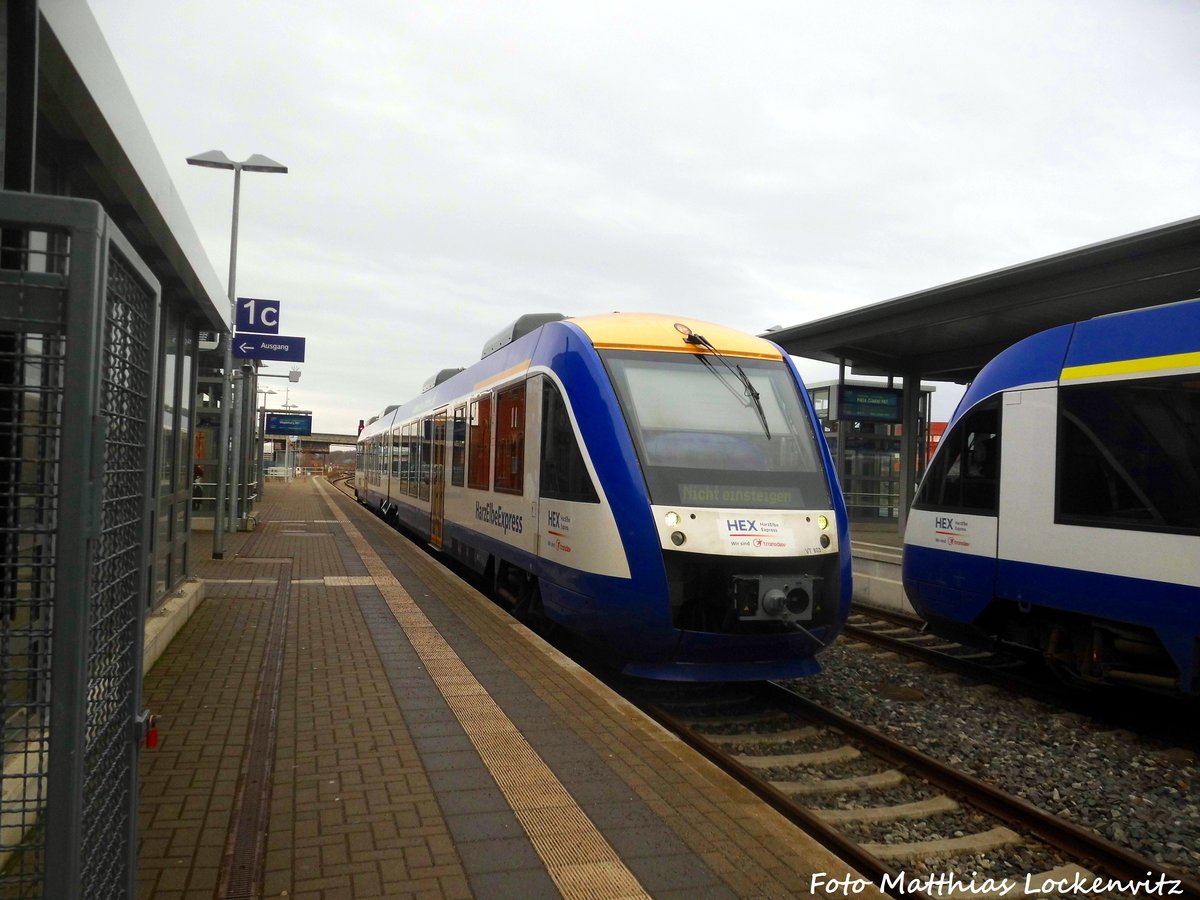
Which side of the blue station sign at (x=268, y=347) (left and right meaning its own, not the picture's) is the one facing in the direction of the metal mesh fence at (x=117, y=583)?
front

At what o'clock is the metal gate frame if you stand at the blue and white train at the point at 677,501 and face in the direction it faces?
The metal gate frame is roughly at 2 o'clock from the blue and white train.

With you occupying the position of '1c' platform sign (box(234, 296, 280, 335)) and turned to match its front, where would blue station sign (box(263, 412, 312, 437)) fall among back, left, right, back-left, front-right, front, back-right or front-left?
back

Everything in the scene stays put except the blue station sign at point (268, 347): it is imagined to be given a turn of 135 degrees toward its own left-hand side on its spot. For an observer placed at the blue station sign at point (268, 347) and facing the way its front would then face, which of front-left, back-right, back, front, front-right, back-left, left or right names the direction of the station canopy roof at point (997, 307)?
right

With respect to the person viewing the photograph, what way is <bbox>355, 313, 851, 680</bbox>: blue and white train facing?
facing the viewer and to the right of the viewer

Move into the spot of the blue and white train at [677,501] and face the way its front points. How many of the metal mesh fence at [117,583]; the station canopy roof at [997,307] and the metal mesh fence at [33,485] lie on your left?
1

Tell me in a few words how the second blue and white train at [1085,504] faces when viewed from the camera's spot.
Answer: facing away from the viewer and to the left of the viewer

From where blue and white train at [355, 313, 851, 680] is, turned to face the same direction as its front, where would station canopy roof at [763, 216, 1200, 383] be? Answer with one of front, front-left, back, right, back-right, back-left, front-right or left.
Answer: left

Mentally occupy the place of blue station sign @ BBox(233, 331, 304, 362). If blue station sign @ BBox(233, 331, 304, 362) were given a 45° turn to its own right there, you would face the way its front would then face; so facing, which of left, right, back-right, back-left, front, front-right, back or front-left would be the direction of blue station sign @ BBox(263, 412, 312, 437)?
back-right

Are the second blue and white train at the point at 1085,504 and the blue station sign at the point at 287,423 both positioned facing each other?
yes

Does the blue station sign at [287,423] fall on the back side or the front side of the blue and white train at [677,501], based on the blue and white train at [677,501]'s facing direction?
on the back side

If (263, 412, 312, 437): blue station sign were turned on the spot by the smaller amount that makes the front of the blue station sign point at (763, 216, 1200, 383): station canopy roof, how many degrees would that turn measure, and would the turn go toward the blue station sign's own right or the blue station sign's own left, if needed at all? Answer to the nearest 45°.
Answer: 0° — it already faces it
